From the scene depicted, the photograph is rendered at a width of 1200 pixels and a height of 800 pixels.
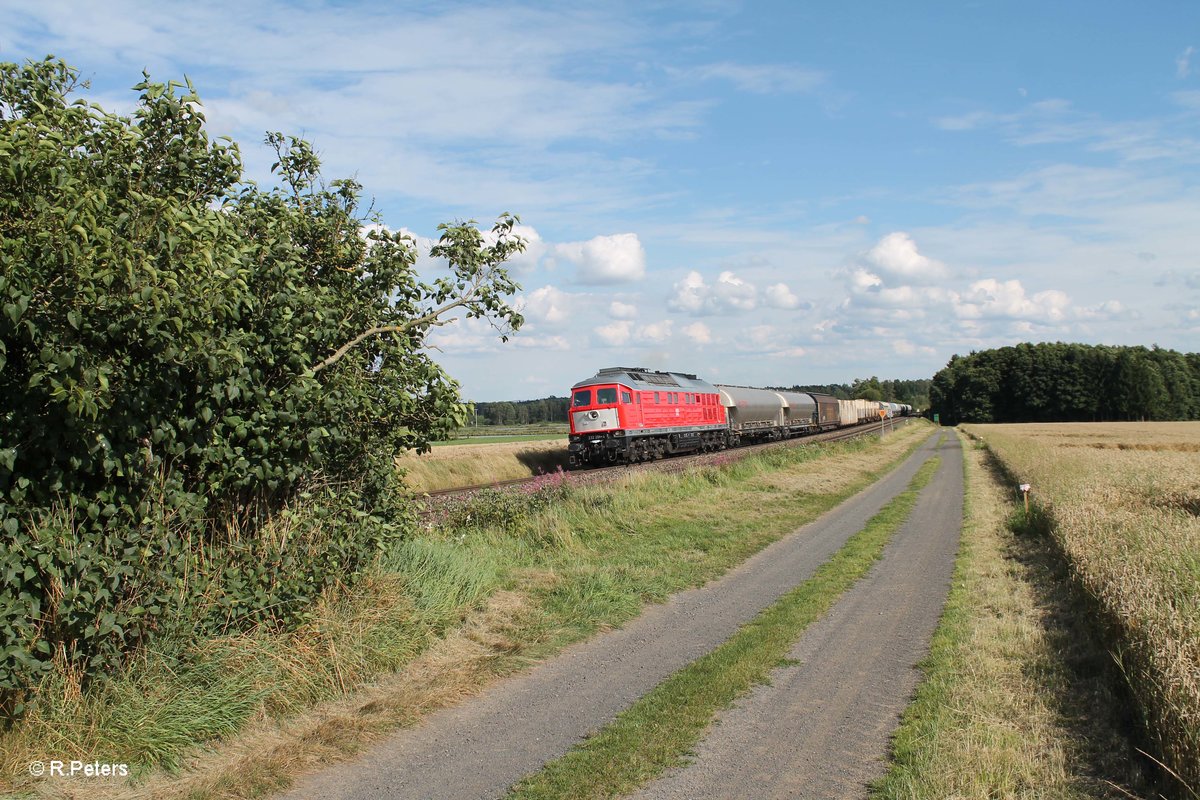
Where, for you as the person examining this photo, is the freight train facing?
facing the viewer and to the left of the viewer

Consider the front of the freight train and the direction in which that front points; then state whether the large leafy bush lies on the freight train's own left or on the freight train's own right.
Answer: on the freight train's own left
